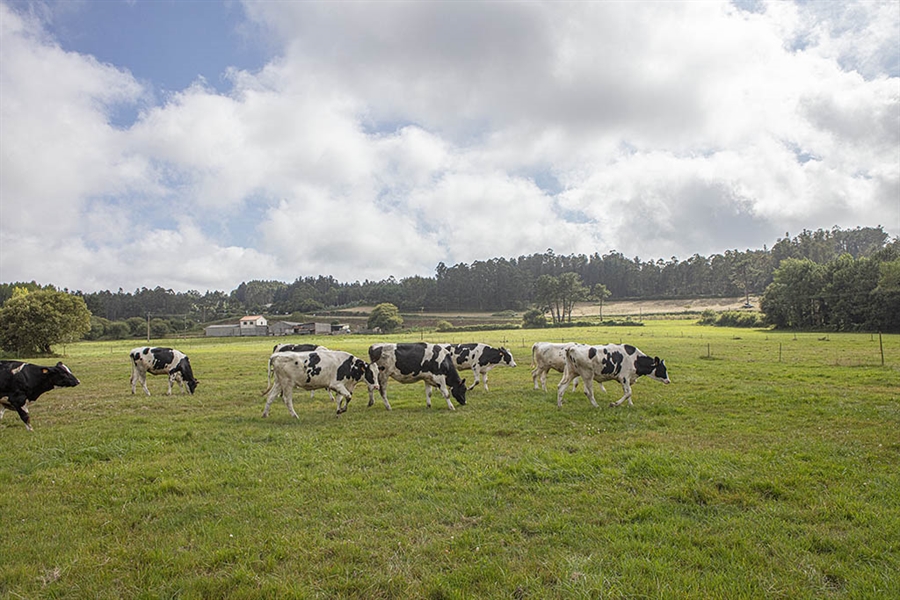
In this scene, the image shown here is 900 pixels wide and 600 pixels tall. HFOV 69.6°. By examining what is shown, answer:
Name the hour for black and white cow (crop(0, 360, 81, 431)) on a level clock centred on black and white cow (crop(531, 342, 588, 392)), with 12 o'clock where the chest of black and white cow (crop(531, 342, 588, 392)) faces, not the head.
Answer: black and white cow (crop(0, 360, 81, 431)) is roughly at 5 o'clock from black and white cow (crop(531, 342, 588, 392)).

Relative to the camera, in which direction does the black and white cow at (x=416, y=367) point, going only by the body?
to the viewer's right

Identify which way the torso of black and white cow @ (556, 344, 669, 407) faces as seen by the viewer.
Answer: to the viewer's right

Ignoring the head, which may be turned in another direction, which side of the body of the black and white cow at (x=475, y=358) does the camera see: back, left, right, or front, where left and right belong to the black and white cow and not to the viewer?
right

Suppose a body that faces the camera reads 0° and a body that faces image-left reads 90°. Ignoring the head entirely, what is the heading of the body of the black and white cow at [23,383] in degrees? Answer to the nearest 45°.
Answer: approximately 270°

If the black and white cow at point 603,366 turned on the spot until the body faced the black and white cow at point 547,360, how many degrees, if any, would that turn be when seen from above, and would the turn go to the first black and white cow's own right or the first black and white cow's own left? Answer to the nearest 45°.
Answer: approximately 135° to the first black and white cow's own left

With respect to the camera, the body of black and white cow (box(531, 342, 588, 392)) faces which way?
to the viewer's right

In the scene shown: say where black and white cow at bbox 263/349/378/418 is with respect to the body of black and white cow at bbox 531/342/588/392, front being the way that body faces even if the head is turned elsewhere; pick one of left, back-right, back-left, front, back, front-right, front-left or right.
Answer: back-right
